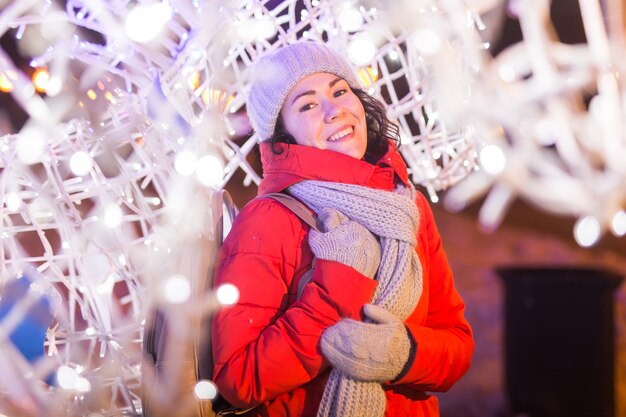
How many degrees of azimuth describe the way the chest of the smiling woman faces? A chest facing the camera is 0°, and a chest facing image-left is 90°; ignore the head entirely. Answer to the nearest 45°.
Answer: approximately 315°
